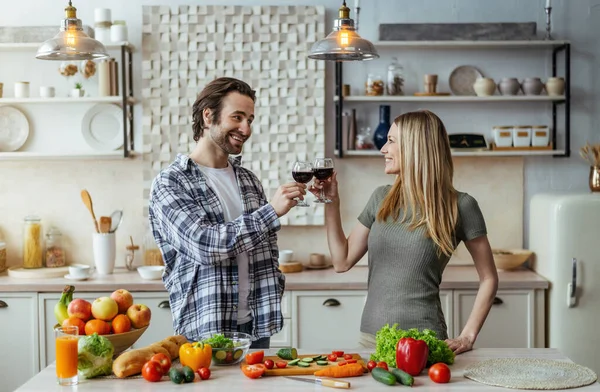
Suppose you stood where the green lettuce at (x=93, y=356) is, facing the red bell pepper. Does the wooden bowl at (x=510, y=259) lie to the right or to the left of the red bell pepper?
left

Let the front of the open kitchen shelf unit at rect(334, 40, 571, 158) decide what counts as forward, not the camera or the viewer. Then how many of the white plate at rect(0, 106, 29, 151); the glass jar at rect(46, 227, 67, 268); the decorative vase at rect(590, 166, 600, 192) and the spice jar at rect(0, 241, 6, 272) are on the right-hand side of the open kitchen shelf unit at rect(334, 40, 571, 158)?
3

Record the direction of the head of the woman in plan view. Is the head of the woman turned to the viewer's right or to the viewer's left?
to the viewer's left

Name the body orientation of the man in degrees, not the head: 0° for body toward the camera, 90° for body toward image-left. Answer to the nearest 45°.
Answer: approximately 315°

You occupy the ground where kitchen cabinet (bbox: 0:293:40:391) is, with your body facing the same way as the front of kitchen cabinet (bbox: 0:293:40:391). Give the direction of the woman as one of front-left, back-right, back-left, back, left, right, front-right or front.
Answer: front-left

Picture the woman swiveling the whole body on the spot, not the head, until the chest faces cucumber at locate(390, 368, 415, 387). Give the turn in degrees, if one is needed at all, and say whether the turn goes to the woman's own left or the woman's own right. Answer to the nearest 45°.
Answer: approximately 45° to the woman's own left

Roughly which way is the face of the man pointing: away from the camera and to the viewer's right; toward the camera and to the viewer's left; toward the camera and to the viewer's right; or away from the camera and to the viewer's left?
toward the camera and to the viewer's right

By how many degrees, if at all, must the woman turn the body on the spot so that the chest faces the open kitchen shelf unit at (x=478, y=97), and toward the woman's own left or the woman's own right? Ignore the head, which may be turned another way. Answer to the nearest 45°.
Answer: approximately 135° to the woman's own right

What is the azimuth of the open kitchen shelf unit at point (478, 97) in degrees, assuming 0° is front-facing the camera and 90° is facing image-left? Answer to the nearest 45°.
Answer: approximately 0°

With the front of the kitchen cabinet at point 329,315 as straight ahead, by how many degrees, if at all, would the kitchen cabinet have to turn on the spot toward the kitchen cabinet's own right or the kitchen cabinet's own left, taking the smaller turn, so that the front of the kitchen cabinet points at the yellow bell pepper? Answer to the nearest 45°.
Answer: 0° — it already faces it

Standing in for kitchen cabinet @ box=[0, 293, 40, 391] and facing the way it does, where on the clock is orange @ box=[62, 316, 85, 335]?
The orange is roughly at 12 o'clock from the kitchen cabinet.
